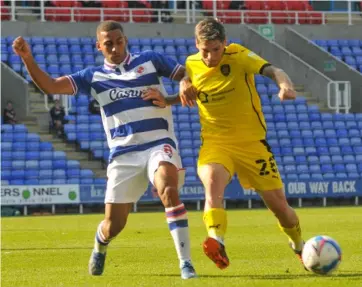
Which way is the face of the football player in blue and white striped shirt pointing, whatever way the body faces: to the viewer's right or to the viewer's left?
to the viewer's right

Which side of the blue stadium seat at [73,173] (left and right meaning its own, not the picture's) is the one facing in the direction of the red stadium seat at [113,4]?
back

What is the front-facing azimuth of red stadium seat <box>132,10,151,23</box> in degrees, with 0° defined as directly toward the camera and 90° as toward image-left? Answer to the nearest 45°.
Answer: approximately 0°

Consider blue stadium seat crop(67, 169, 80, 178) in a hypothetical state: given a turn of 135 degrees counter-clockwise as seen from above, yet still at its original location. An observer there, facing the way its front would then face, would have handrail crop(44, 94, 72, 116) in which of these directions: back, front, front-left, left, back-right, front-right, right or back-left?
front-left

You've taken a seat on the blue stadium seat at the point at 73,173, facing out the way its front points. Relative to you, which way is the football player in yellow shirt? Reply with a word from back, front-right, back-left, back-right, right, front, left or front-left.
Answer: front

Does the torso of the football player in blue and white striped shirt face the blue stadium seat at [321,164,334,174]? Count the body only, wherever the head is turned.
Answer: no

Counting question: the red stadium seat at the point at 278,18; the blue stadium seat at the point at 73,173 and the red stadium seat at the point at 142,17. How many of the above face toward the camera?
3

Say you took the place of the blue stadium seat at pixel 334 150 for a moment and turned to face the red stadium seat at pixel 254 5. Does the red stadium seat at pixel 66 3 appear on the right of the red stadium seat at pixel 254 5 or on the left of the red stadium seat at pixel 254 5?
left

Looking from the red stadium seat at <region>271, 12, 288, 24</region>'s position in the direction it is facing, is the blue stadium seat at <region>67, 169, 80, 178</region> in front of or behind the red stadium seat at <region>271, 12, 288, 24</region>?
in front

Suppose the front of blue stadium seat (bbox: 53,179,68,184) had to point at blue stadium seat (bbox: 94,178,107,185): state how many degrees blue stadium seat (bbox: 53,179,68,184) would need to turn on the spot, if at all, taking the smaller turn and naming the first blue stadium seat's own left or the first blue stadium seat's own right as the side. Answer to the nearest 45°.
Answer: approximately 90° to the first blue stadium seat's own left

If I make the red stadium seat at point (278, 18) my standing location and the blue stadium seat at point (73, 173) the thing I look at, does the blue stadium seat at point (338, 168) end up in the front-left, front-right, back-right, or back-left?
front-left

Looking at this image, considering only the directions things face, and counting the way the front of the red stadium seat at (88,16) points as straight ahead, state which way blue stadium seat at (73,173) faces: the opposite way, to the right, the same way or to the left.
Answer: the same way

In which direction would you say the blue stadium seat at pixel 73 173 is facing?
toward the camera

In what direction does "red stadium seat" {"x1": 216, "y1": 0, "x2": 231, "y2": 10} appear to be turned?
toward the camera

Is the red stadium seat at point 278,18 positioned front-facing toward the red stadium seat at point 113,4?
no

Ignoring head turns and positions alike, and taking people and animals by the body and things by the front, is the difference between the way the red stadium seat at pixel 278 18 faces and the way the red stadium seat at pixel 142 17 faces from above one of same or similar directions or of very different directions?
same or similar directions

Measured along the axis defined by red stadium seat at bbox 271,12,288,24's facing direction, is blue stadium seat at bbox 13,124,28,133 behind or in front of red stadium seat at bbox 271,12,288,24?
in front

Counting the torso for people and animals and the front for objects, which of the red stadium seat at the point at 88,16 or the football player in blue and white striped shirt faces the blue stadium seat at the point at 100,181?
the red stadium seat

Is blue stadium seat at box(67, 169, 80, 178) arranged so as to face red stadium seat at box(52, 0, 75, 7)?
no

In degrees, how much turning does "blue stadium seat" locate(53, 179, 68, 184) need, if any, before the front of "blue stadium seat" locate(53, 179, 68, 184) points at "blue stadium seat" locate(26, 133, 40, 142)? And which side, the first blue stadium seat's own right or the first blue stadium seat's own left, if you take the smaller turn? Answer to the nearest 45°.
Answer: approximately 135° to the first blue stadium seat's own right

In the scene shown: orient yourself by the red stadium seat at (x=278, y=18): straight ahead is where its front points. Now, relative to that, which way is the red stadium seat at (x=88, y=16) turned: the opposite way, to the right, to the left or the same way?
the same way
